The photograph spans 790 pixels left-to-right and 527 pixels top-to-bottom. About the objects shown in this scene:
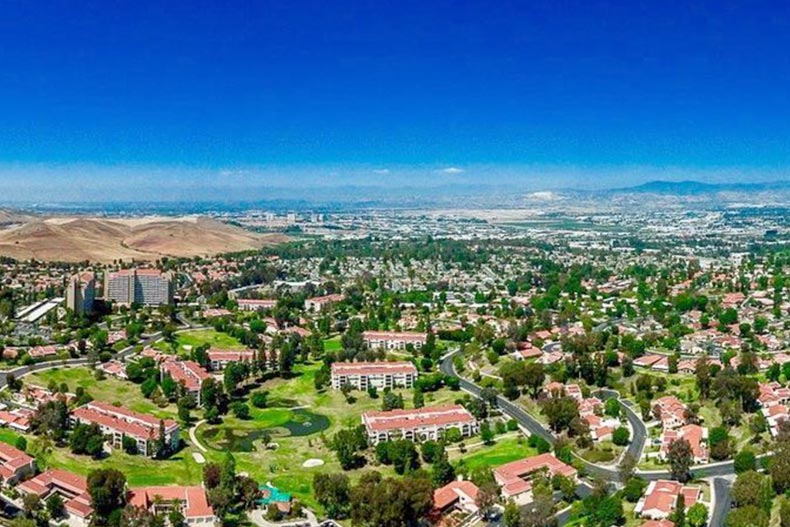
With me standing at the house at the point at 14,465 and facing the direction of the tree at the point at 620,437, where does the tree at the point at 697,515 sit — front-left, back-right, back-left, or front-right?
front-right

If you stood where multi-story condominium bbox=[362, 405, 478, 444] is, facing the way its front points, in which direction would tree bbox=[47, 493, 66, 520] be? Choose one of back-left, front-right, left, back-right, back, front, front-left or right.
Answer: front-right

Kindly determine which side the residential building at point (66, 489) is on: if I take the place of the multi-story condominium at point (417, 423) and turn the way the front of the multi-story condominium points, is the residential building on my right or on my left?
on my right

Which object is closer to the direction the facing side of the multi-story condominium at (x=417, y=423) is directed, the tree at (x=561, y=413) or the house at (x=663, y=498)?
the house

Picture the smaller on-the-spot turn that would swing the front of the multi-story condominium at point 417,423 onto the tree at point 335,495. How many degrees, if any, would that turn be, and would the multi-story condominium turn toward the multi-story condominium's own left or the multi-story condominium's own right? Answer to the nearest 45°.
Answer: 0° — it already faces it

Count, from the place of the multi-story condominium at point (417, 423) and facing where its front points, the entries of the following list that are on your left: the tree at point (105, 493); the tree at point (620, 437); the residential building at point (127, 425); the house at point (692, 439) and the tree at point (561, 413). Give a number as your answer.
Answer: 3

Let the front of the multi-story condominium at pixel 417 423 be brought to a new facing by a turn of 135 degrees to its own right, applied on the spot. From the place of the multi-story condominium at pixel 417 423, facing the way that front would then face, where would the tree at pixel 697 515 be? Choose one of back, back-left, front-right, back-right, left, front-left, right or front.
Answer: back

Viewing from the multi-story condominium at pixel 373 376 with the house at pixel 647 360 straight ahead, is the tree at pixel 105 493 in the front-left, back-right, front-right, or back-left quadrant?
back-right

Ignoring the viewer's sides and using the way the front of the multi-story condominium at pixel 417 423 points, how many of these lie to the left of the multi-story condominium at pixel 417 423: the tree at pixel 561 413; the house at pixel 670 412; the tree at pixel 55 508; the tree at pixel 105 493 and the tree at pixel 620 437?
3

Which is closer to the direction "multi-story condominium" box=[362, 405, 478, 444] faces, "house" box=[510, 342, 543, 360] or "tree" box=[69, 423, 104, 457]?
the tree

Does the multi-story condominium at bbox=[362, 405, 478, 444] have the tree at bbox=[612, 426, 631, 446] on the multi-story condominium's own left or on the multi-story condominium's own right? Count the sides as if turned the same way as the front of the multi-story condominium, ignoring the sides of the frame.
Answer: on the multi-story condominium's own left

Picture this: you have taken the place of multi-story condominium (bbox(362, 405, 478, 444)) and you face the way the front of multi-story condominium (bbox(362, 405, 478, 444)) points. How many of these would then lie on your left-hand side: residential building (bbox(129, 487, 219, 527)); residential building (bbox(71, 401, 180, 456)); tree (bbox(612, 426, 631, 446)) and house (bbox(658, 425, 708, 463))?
2

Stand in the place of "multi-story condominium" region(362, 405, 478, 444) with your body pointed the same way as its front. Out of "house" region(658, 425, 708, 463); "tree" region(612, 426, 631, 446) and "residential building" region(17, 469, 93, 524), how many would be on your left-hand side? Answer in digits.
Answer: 2

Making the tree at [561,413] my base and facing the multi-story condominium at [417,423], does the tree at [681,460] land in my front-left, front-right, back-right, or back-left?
back-left

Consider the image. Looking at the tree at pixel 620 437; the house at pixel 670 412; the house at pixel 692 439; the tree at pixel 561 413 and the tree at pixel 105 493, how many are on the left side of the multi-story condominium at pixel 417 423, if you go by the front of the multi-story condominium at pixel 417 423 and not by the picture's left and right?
4

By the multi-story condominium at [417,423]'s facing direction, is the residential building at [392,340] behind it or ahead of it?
behind

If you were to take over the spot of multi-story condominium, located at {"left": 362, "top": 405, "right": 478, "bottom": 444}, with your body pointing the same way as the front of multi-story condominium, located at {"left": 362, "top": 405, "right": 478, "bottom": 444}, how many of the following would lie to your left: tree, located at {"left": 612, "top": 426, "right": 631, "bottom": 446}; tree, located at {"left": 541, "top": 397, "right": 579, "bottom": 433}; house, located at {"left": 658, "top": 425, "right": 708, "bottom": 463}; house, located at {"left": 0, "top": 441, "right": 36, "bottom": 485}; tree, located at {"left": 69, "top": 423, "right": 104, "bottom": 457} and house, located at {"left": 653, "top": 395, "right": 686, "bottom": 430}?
4

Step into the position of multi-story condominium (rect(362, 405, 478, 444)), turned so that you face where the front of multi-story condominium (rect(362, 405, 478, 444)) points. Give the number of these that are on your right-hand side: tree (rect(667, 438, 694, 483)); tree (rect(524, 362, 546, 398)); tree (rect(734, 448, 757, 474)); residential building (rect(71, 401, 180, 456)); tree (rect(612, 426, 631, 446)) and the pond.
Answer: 2

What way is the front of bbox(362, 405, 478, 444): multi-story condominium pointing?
toward the camera

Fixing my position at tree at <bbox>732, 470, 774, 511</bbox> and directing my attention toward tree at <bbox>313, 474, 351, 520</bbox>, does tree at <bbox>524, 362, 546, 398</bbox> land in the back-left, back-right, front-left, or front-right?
front-right
